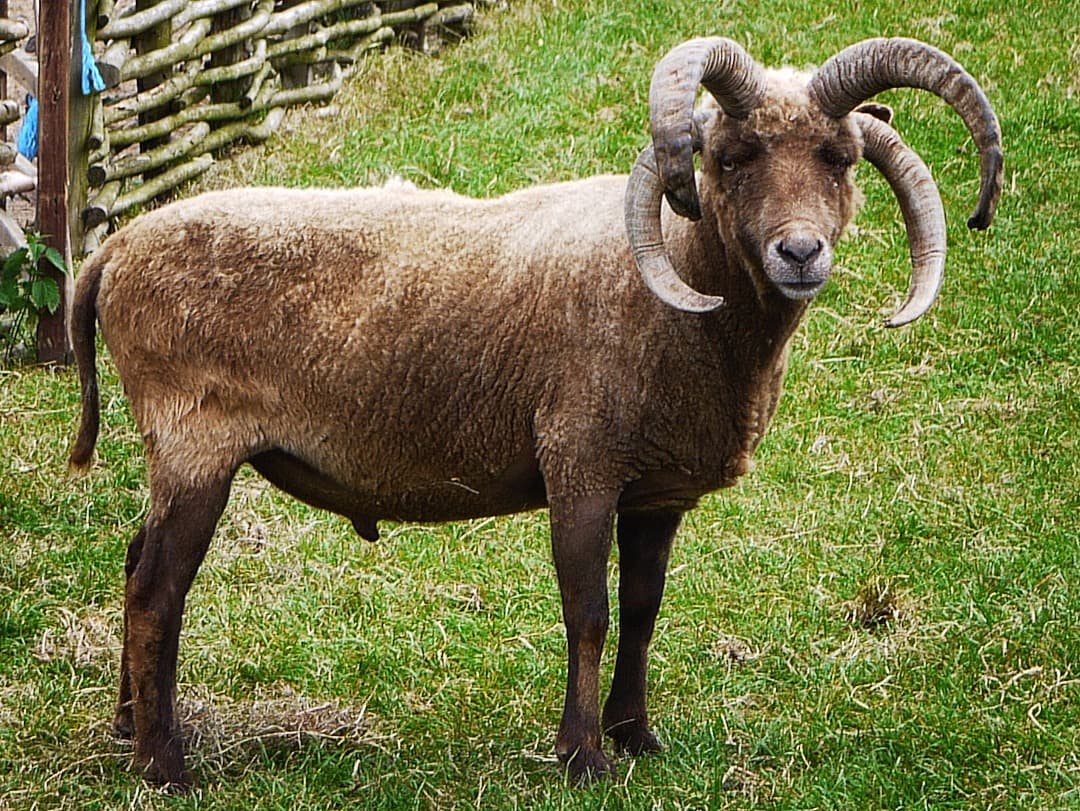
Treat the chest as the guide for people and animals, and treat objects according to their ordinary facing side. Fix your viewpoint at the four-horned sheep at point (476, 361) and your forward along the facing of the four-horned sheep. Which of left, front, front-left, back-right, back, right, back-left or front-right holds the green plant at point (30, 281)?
back-left

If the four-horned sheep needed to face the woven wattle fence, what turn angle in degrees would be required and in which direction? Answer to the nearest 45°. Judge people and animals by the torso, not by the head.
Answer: approximately 135° to its left

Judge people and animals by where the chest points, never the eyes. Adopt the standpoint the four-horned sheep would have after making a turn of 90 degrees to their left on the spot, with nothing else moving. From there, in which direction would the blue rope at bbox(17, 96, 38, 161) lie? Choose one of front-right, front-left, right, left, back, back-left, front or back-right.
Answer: front-left

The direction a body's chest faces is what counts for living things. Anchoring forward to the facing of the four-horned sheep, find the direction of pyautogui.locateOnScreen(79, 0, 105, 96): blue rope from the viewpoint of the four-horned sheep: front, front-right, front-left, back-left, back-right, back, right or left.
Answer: back-left

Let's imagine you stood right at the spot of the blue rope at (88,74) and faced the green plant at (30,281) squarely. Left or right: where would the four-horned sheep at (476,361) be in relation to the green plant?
left

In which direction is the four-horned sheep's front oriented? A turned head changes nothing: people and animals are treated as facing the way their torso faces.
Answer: to the viewer's right

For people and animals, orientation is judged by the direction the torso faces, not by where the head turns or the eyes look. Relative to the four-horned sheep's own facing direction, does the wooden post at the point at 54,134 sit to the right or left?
on its left
